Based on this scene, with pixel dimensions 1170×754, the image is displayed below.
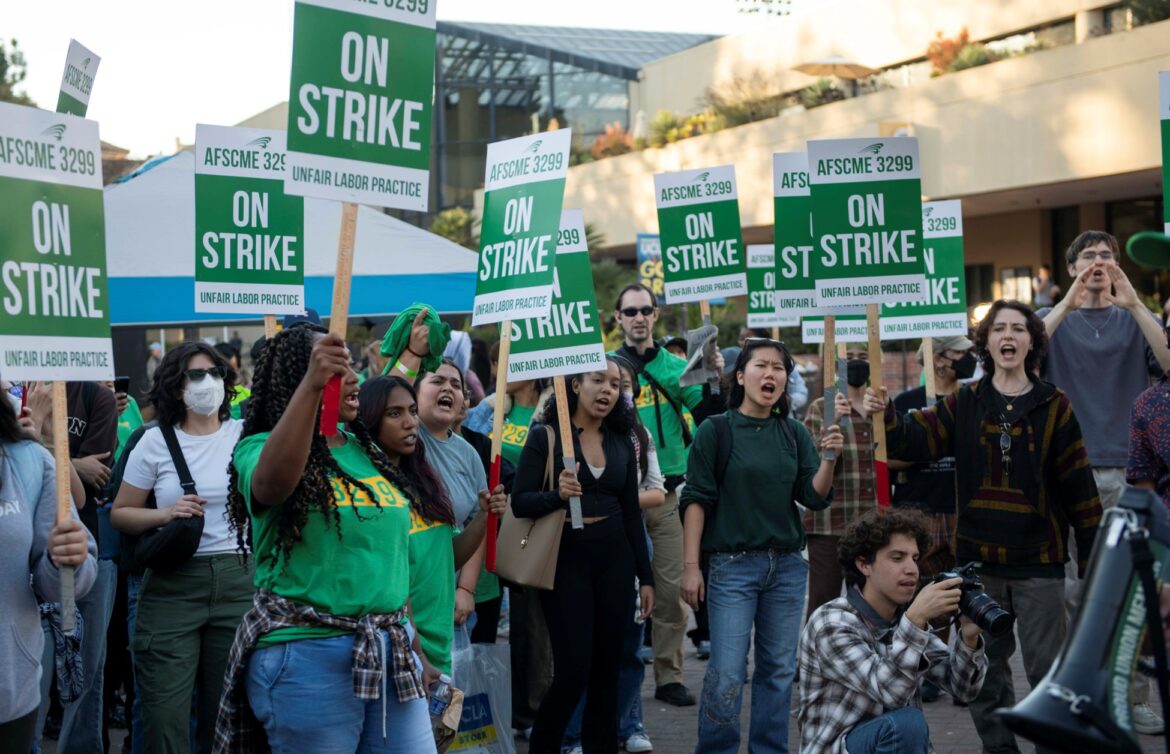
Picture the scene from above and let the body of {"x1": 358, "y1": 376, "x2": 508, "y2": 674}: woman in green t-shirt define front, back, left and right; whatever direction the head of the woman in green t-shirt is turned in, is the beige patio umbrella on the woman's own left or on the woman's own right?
on the woman's own left

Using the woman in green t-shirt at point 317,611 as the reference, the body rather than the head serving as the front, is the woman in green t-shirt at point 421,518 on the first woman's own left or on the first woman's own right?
on the first woman's own left

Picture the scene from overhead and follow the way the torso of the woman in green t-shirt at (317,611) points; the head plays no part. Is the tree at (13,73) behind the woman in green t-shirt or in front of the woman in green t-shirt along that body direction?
behind

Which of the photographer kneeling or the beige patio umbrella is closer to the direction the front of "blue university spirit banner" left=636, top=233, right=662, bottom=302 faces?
the photographer kneeling

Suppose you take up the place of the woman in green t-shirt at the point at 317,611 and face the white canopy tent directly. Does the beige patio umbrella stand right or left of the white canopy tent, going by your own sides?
right

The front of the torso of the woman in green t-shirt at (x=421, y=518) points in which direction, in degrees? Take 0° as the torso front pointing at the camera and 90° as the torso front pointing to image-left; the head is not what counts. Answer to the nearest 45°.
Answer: approximately 315°

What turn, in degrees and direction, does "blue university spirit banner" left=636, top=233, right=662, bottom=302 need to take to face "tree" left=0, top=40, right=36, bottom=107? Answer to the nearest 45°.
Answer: approximately 135° to its right

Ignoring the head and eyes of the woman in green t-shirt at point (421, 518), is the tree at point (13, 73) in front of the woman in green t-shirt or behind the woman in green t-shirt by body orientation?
behind

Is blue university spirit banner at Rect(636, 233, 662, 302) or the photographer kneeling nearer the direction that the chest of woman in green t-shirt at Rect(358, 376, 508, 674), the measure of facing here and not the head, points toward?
the photographer kneeling
